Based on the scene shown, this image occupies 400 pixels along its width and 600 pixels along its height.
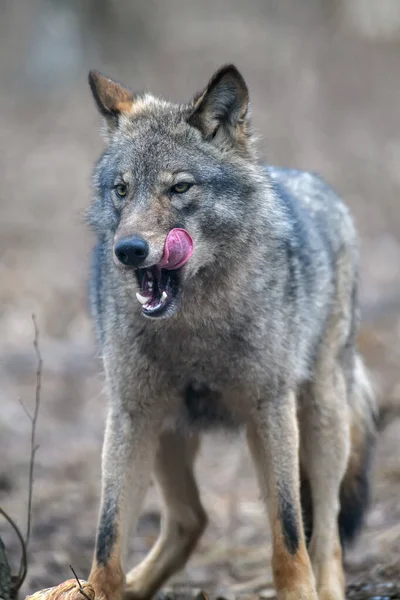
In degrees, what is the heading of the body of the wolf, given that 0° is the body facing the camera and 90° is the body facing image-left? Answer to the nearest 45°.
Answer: approximately 45°
